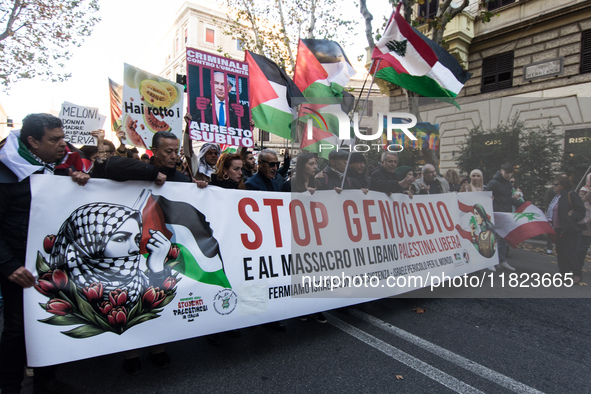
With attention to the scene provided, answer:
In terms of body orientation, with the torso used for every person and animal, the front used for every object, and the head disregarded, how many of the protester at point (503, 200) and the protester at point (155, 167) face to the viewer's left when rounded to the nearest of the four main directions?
0

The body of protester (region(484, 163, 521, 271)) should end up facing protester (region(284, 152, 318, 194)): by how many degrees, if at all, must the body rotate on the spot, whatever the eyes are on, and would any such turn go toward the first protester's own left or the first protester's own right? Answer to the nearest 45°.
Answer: approximately 90° to the first protester's own right

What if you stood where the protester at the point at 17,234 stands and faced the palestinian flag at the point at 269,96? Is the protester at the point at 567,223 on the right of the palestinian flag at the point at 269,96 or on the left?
right

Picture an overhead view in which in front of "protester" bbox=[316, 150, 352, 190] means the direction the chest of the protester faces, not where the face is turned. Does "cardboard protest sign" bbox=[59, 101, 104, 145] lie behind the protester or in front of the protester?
behind

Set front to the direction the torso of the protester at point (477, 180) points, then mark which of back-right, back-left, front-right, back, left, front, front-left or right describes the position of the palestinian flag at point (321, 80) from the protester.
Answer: front-right

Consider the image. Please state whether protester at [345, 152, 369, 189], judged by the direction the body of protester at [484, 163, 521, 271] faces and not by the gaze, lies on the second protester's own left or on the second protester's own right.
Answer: on the second protester's own right

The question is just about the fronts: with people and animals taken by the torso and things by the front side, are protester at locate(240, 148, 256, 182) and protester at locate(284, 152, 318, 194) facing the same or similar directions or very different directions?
same or similar directions

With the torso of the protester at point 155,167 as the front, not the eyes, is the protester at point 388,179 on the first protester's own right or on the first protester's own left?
on the first protester's own left

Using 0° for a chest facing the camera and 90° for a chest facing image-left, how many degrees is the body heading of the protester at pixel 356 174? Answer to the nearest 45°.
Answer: approximately 315°

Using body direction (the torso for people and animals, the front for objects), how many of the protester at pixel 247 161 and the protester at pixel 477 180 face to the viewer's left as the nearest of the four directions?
0

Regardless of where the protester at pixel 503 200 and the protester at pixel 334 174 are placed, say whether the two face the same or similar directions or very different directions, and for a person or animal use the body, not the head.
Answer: same or similar directions

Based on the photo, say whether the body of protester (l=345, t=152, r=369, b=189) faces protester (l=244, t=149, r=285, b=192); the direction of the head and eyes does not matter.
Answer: no

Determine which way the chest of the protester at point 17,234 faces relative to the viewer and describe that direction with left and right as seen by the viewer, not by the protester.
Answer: facing to the right of the viewer
